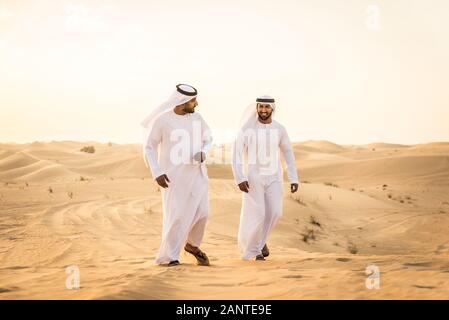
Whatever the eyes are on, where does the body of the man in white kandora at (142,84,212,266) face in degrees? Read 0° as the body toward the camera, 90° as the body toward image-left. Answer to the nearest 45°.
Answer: approximately 315°

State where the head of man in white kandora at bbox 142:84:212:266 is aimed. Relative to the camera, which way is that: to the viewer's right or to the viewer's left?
to the viewer's right

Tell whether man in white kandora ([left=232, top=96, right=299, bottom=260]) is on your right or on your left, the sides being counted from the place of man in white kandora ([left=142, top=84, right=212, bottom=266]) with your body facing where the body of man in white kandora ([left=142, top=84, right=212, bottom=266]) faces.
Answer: on your left

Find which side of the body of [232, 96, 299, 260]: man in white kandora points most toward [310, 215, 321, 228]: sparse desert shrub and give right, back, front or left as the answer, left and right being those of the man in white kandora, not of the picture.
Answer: back

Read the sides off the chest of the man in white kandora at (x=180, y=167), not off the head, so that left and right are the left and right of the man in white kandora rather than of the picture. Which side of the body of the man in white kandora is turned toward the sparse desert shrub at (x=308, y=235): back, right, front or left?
left

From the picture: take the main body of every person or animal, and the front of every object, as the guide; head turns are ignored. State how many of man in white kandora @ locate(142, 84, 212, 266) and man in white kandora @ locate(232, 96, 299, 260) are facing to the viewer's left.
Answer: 0

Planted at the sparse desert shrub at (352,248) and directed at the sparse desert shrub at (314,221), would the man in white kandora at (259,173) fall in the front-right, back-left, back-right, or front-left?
back-left

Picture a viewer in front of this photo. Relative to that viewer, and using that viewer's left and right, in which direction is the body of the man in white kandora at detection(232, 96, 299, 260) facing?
facing the viewer

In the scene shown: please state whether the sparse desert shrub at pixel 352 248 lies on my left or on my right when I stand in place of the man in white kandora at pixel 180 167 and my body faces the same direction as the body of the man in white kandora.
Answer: on my left

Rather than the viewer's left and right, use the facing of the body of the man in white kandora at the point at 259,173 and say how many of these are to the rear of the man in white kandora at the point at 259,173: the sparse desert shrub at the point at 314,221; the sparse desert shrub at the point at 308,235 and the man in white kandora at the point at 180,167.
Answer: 2
